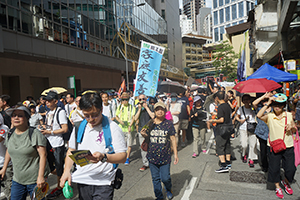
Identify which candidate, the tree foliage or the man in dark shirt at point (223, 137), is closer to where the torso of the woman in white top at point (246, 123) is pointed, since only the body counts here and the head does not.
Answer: the man in dark shirt

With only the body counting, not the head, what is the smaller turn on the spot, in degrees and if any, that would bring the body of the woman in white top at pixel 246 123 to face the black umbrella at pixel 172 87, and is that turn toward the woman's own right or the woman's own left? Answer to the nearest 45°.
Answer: approximately 135° to the woman's own right

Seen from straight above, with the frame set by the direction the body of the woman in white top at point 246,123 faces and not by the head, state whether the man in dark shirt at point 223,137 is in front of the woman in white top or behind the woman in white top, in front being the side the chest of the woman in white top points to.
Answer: in front

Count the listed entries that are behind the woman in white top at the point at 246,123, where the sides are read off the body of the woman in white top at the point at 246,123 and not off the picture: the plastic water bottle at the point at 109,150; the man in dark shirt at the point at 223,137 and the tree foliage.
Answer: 1

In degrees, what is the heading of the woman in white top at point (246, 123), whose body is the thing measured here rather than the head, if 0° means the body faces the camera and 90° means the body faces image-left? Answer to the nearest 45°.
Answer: approximately 0°

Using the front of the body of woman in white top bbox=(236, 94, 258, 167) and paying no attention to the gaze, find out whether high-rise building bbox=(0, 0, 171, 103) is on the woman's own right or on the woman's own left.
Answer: on the woman's own right

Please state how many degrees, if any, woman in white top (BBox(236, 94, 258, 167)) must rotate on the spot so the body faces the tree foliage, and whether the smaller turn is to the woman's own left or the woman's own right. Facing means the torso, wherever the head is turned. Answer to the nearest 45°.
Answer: approximately 180°

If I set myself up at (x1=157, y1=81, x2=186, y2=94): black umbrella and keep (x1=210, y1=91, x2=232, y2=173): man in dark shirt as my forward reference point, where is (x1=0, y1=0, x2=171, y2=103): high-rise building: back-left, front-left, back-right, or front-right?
back-right

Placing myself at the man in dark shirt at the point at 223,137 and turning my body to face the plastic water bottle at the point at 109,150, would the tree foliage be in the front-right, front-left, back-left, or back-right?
back-right

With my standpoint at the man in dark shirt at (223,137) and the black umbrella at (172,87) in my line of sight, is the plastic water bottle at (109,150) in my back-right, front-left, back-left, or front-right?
back-left
